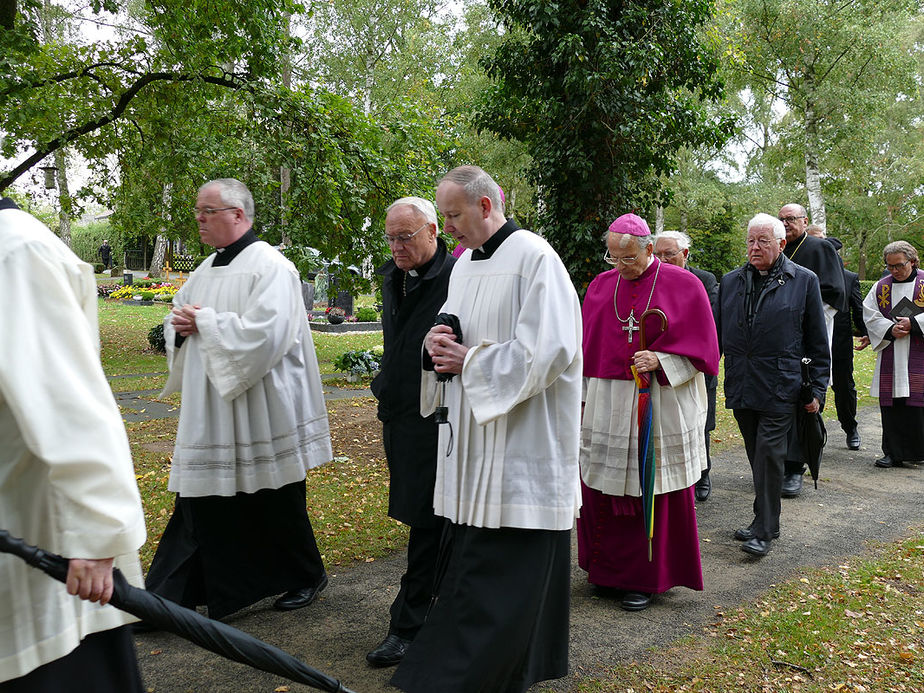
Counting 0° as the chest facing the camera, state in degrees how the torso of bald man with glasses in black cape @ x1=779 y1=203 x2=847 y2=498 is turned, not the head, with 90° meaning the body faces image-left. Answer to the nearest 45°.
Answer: approximately 45°

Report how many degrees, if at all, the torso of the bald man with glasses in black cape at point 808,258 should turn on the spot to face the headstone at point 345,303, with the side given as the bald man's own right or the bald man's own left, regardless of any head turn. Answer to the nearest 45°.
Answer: approximately 90° to the bald man's own right

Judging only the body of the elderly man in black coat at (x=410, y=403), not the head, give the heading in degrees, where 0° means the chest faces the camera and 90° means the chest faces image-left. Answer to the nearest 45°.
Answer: approximately 45°

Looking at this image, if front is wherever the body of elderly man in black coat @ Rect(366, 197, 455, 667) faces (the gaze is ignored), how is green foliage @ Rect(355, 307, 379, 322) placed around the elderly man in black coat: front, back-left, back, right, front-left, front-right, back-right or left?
back-right

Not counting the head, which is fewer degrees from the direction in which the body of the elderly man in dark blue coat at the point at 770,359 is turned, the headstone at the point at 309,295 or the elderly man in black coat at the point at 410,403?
the elderly man in black coat

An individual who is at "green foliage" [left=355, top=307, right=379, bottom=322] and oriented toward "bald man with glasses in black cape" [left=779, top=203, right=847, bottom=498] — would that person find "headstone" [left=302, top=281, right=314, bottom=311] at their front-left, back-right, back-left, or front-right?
back-right

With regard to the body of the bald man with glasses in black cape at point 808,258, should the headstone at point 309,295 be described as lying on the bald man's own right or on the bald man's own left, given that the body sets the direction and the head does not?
on the bald man's own right

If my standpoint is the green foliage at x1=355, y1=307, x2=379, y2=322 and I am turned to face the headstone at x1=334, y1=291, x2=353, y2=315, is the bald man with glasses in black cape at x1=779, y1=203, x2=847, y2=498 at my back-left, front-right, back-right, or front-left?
back-left

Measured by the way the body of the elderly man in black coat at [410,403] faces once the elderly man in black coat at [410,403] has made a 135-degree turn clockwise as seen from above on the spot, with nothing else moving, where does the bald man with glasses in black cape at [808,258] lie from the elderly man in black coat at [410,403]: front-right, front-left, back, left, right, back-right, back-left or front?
front-right

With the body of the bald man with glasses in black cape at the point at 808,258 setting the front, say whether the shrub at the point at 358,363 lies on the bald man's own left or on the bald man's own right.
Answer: on the bald man's own right
